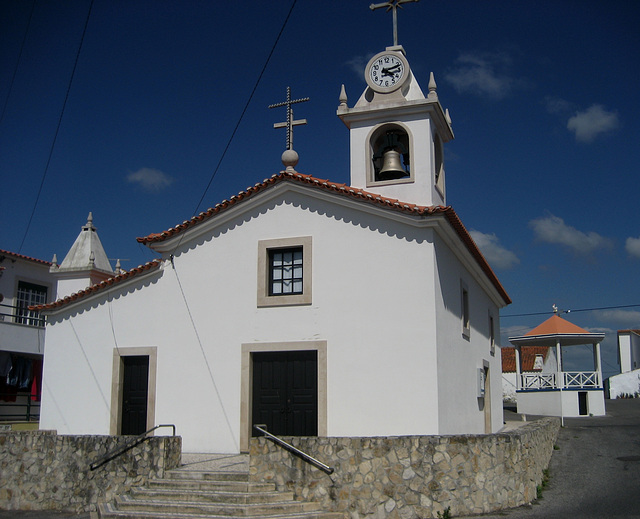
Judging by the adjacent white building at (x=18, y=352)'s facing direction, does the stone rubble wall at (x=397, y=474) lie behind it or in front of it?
in front

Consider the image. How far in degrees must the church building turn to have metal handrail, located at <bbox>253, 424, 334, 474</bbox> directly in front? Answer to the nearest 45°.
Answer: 0° — it already faces it

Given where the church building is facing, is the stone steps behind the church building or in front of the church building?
in front

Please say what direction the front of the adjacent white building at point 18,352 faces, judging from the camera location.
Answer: facing the viewer and to the right of the viewer

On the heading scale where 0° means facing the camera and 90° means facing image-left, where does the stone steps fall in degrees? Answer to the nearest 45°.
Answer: approximately 0°

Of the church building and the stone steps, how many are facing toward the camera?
2

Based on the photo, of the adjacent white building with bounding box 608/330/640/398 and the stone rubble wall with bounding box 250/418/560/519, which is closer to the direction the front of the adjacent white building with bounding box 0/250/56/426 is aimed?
the stone rubble wall

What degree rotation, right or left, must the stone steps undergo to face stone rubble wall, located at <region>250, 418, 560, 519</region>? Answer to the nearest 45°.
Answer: approximately 90° to its left

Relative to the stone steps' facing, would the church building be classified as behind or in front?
behind

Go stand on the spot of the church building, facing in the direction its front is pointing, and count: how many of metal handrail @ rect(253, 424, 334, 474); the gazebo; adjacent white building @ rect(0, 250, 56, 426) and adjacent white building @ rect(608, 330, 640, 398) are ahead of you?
1

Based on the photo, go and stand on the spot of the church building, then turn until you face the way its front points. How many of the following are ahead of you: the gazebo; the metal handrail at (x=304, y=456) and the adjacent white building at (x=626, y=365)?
1

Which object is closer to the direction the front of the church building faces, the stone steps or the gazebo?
the stone steps
